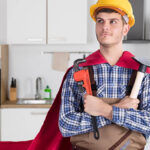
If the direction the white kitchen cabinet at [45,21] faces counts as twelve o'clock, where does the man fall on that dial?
The man is roughly at 12 o'clock from the white kitchen cabinet.

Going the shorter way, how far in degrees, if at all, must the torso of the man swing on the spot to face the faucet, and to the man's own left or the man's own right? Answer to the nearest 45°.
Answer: approximately 180°

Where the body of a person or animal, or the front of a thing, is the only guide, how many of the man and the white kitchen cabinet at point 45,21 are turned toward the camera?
2

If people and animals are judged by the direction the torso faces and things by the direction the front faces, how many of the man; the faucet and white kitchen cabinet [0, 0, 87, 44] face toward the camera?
3

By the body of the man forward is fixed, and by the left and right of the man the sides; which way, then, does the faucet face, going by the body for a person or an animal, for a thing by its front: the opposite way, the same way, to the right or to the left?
the same way

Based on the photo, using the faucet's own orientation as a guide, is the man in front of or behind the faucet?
in front

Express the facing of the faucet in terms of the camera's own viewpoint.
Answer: facing the viewer

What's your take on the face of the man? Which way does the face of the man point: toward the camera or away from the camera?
toward the camera

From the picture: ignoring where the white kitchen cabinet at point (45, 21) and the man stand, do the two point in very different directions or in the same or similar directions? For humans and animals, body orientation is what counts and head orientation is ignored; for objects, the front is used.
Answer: same or similar directions

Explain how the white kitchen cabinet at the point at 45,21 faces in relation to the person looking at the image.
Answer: facing the viewer
